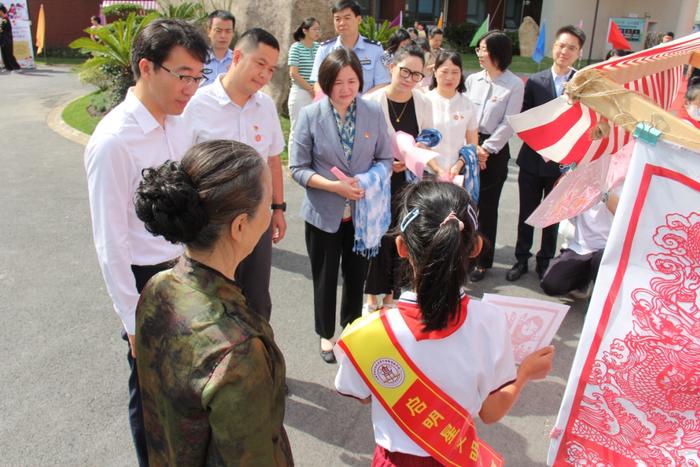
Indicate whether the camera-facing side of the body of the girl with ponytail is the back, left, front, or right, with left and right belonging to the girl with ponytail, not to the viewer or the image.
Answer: back

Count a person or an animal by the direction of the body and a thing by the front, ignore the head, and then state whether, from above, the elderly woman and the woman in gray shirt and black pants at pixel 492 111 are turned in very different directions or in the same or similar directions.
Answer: very different directions

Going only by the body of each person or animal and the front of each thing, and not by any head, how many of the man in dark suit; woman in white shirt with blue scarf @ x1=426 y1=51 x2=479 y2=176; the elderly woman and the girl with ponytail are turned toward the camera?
2

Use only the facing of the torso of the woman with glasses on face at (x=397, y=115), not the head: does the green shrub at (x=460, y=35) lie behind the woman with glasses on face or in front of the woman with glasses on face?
behind

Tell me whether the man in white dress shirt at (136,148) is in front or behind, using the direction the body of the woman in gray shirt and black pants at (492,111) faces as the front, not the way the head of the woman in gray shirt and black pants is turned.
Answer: in front

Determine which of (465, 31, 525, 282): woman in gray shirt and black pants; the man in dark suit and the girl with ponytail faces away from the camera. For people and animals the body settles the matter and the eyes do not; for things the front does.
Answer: the girl with ponytail

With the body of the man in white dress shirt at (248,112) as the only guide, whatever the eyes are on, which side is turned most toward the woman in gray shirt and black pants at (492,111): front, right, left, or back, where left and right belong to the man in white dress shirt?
left

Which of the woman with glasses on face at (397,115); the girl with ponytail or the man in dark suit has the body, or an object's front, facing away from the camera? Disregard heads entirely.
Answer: the girl with ponytail

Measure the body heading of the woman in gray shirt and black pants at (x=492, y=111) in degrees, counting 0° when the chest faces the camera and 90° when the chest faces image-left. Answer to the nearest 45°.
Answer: approximately 45°

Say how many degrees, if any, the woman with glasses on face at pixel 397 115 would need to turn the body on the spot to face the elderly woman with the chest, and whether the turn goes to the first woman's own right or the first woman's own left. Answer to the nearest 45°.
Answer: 0° — they already face them

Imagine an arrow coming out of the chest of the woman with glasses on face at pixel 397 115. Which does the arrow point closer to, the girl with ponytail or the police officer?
the girl with ponytail

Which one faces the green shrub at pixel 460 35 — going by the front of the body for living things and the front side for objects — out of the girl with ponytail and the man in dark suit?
the girl with ponytail
